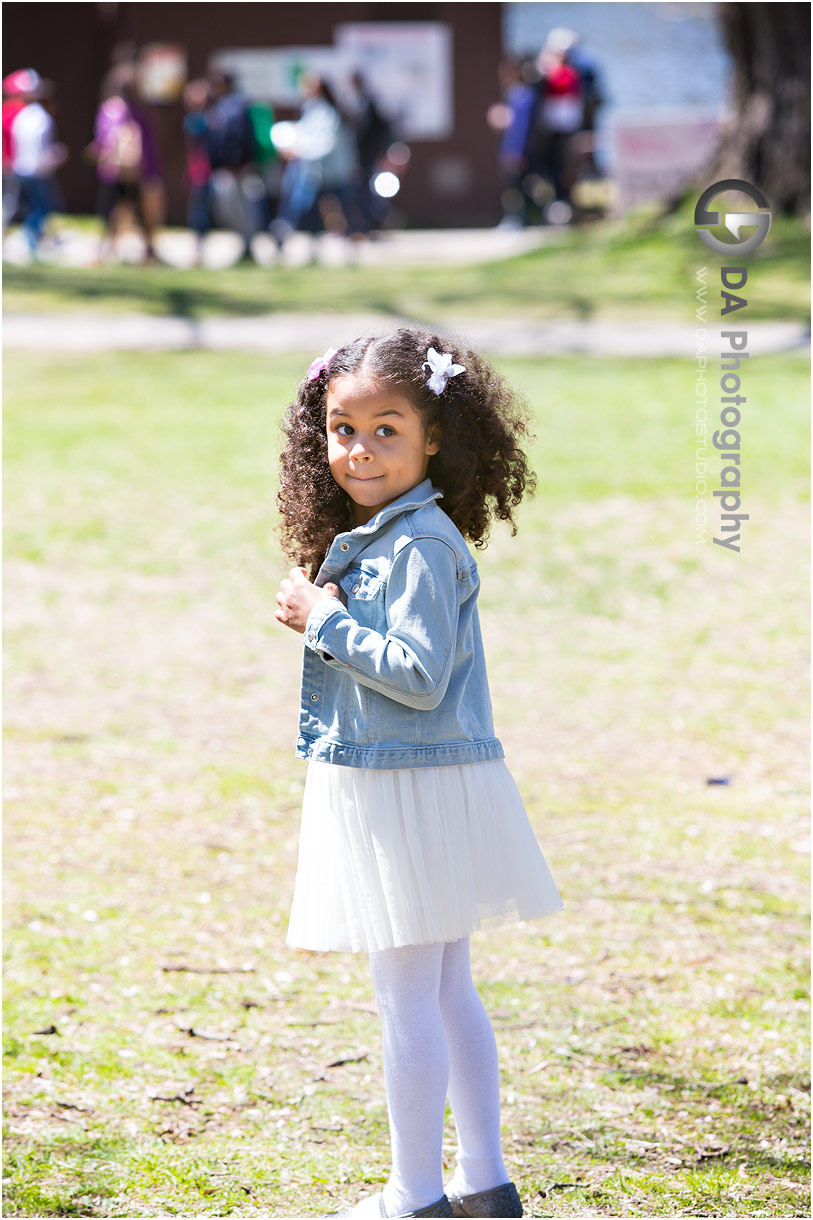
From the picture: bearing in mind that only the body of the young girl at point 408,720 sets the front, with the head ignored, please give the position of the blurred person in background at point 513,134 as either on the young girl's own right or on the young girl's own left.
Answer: on the young girl's own right

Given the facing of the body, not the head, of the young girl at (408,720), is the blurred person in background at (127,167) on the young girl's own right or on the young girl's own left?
on the young girl's own right

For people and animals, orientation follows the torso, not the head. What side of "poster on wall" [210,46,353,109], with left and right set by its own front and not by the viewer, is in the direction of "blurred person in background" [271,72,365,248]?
front

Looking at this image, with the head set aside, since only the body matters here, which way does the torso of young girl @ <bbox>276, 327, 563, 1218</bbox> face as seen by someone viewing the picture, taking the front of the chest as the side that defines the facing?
to the viewer's left

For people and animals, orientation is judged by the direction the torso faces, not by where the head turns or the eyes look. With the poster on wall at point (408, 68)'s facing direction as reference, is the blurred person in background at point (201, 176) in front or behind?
in front

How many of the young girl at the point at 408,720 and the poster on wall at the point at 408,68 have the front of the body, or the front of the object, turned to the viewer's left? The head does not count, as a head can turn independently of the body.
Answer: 1

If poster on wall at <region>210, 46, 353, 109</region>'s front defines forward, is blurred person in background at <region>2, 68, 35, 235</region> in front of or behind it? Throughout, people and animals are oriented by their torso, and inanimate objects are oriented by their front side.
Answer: in front

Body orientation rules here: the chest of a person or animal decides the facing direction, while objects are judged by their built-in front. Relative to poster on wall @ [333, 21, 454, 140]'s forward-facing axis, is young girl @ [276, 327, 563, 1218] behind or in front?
in front

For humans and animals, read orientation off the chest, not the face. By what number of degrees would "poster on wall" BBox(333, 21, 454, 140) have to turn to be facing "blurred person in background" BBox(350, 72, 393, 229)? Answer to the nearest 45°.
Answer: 0° — it already faces them

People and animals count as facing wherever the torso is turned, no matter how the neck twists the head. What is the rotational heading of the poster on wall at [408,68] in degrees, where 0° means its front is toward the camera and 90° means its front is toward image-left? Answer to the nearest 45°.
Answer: approximately 0°

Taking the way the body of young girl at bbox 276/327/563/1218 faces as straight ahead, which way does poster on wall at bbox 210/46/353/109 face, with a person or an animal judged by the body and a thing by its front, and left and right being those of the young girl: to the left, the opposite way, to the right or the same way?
to the left
